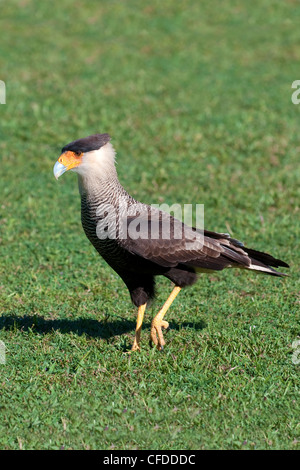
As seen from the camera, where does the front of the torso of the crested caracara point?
to the viewer's left
